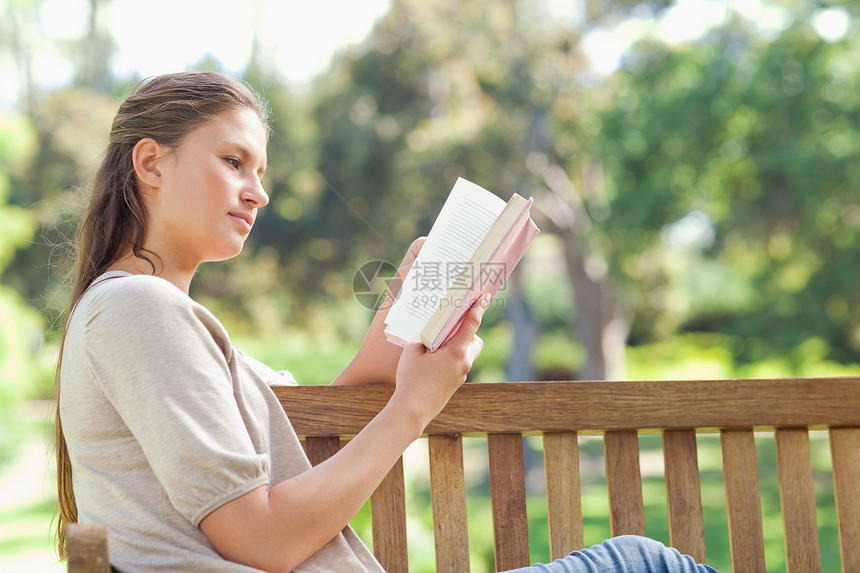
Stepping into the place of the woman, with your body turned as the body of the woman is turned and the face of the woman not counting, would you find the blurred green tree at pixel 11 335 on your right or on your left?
on your left

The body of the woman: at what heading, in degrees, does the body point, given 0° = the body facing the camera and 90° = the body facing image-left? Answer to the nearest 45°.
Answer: approximately 270°

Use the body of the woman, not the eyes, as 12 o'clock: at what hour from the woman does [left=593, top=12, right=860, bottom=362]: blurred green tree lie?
The blurred green tree is roughly at 10 o'clock from the woman.

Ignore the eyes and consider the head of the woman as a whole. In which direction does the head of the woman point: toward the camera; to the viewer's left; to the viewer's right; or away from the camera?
to the viewer's right
